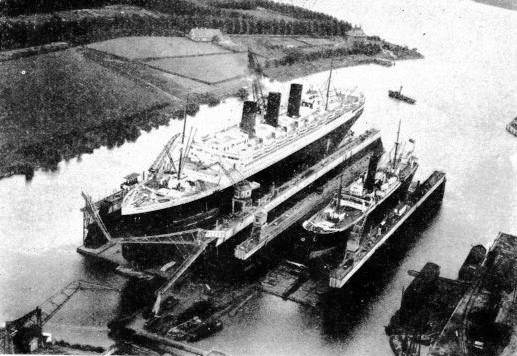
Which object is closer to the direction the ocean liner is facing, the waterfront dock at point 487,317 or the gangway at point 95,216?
the gangway

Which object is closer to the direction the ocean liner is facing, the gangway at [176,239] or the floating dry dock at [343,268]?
the gangway

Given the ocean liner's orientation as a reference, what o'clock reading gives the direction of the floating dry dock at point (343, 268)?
The floating dry dock is roughly at 9 o'clock from the ocean liner.

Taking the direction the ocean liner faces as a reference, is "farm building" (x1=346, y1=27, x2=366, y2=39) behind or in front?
behind

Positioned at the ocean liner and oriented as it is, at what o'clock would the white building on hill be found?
The white building on hill is roughly at 4 o'clock from the ocean liner.

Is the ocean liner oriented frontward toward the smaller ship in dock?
no

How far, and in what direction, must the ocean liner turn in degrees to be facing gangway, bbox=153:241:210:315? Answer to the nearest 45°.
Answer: approximately 45° to its left

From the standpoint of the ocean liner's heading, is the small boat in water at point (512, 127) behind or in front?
behind

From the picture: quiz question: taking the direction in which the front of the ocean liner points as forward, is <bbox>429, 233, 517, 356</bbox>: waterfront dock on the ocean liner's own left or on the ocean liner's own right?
on the ocean liner's own left

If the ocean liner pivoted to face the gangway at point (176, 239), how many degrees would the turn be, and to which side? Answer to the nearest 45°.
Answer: approximately 45° to its left

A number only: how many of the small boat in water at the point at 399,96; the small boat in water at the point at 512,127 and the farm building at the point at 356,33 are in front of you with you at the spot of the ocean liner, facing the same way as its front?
0

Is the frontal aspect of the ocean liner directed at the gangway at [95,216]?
yes

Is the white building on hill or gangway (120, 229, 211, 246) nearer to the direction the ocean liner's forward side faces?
the gangway
